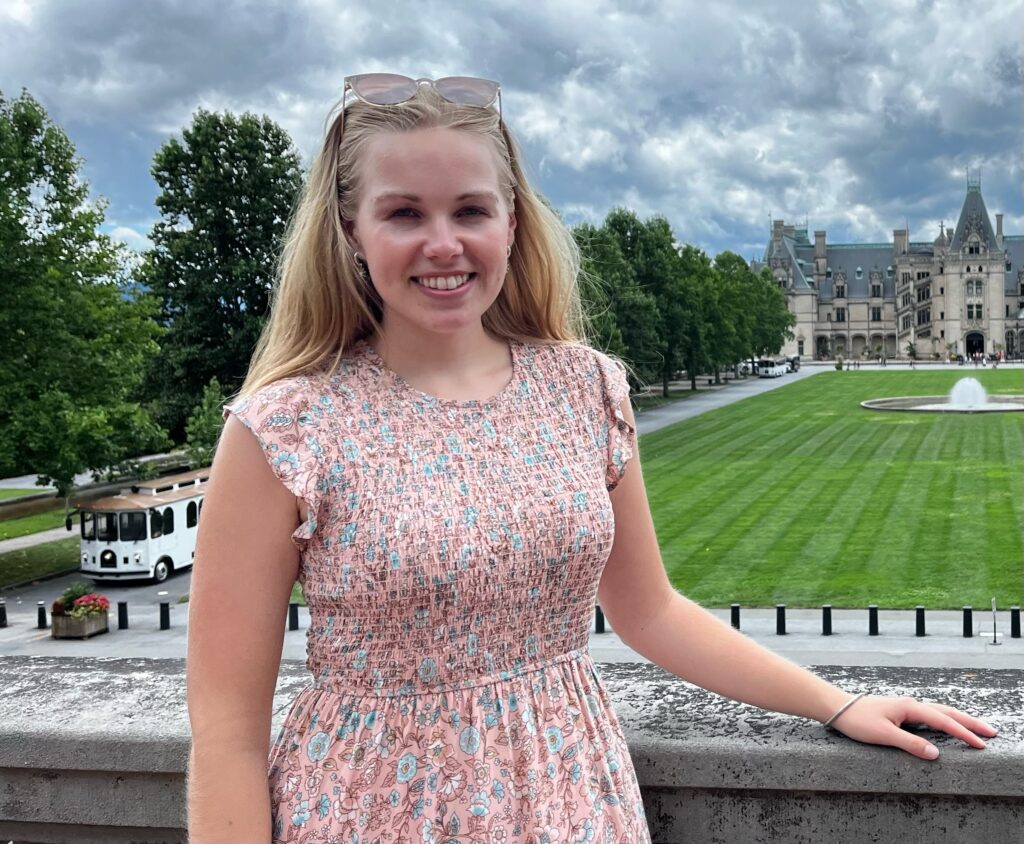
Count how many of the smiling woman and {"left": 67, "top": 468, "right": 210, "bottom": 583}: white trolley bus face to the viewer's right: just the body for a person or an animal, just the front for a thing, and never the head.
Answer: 0

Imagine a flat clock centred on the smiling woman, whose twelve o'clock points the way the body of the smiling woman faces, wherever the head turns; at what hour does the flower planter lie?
The flower planter is roughly at 5 o'clock from the smiling woman.

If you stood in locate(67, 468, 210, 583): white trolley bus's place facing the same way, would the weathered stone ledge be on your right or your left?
on your left

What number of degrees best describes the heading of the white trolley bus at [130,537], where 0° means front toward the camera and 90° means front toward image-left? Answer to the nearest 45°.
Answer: approximately 45°

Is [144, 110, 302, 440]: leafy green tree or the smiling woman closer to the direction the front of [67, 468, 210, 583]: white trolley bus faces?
the smiling woman

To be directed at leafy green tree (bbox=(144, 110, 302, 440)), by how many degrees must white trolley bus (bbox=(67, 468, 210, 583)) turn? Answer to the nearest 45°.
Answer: approximately 135° to its right

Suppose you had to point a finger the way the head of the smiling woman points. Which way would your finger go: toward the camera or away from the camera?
toward the camera

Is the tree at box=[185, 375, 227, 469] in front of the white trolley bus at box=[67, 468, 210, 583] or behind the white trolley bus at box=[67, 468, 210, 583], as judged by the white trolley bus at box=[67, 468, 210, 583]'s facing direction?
behind

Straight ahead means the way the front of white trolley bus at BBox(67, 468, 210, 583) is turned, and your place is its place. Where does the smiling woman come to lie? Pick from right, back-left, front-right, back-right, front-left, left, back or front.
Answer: front-left

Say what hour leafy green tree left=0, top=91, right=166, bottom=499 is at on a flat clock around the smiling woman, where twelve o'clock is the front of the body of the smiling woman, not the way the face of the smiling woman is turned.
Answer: The leafy green tree is roughly at 5 o'clock from the smiling woman.

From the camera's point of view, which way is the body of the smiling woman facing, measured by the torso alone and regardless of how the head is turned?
toward the camera

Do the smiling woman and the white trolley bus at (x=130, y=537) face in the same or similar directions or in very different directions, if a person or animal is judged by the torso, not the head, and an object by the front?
same or similar directions
